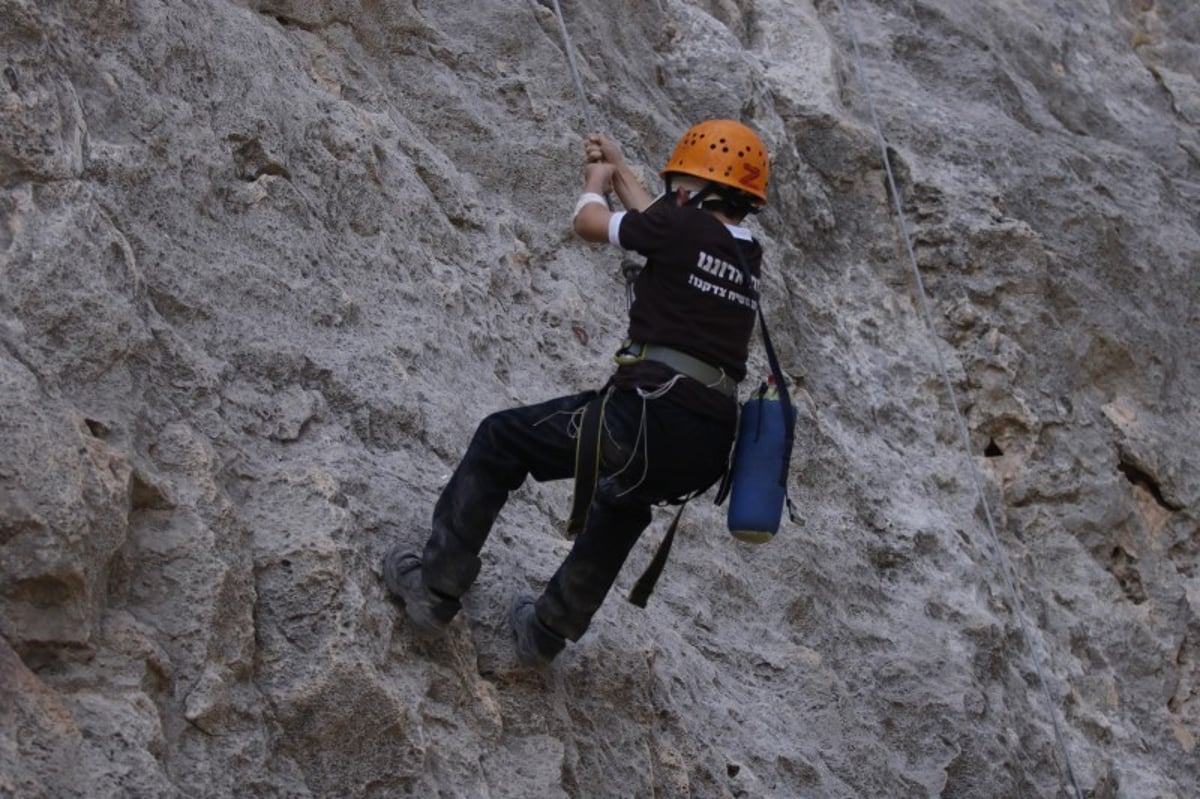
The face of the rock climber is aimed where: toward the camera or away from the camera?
away from the camera

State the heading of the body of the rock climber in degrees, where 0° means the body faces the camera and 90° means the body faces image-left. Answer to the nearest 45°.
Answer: approximately 135°

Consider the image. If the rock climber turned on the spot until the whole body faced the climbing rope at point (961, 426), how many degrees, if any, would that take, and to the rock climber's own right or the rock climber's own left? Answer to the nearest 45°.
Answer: approximately 90° to the rock climber's own right
